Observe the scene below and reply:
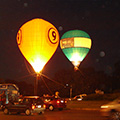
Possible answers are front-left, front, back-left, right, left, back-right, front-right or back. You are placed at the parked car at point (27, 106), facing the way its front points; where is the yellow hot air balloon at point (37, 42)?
front-right

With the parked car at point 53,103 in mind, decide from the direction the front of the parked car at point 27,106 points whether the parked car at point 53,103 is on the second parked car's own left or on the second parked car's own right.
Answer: on the second parked car's own right

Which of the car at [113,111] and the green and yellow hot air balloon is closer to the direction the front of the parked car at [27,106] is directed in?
the green and yellow hot air balloon

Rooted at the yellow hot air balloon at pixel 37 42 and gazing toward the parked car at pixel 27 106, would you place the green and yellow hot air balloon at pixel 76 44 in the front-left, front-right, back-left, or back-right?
back-left

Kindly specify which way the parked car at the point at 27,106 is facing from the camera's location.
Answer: facing away from the viewer and to the left of the viewer

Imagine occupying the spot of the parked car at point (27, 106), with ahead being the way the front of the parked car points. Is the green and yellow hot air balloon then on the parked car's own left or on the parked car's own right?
on the parked car's own right

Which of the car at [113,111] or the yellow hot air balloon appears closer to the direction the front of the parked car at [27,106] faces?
the yellow hot air balloon
